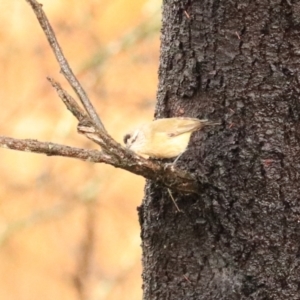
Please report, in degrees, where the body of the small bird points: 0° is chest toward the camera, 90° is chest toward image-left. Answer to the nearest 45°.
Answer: approximately 90°
